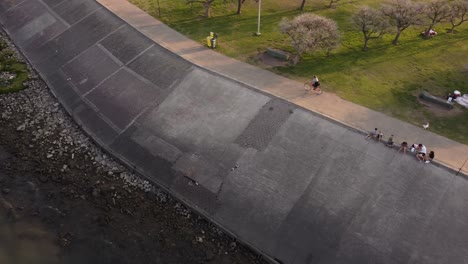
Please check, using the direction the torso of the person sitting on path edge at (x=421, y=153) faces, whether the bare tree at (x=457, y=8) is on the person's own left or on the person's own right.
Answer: on the person's own right

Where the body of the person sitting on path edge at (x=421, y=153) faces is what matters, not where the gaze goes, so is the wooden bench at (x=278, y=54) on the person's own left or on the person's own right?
on the person's own right

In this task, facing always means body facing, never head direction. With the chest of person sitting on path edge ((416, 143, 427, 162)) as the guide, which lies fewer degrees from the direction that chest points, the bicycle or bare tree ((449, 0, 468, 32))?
the bicycle

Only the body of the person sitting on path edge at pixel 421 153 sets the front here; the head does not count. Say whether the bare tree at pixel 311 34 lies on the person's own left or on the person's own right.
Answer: on the person's own right

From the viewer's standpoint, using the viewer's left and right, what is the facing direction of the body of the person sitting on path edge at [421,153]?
facing the viewer and to the left of the viewer

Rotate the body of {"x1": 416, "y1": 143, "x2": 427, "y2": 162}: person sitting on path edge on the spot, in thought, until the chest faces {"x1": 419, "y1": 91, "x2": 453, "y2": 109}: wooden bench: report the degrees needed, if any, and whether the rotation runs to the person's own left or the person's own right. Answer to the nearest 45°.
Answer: approximately 135° to the person's own right

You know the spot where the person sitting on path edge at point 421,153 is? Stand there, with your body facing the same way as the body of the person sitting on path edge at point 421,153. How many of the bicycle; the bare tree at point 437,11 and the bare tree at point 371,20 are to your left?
0

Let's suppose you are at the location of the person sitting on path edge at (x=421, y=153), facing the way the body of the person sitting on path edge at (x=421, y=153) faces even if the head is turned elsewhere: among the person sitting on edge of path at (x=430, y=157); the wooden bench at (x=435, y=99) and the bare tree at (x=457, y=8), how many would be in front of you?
0

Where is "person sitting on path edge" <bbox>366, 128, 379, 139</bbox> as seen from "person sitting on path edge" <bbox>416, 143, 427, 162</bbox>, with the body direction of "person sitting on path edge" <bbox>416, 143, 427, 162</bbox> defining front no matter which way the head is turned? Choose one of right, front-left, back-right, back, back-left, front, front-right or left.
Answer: front-right

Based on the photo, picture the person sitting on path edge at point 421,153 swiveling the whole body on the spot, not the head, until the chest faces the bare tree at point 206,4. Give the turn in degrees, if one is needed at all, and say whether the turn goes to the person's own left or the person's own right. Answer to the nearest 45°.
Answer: approximately 45° to the person's own right

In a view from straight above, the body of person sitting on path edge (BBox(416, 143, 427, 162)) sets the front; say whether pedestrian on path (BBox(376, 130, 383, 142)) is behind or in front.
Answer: in front

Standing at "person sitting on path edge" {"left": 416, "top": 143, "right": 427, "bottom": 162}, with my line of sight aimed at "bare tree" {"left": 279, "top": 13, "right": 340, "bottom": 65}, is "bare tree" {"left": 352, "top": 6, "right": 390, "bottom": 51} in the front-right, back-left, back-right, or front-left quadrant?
front-right

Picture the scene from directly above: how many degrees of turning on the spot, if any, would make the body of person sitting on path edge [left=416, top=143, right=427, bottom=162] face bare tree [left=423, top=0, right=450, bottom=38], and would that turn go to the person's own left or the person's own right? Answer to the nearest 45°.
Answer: approximately 135° to the person's own right

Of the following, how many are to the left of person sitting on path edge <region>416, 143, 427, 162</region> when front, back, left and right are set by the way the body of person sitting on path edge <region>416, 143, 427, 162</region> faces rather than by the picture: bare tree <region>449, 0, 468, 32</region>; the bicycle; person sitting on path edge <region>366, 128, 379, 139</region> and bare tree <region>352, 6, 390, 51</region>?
0
